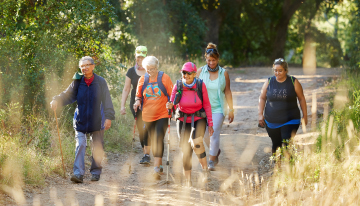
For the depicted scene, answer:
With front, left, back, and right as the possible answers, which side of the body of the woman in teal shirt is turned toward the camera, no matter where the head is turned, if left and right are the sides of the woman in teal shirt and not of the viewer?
front

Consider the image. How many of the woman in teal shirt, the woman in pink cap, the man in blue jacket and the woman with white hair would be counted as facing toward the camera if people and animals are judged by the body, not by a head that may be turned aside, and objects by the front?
4

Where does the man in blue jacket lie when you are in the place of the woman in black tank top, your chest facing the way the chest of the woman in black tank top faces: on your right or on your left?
on your right

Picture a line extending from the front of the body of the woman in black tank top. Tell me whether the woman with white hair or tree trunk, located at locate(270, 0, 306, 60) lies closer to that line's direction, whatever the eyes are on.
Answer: the woman with white hair

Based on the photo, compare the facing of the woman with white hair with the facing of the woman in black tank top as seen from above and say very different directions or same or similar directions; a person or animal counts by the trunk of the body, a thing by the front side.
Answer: same or similar directions

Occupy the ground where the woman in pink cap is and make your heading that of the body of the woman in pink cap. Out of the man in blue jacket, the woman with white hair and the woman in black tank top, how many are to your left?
1

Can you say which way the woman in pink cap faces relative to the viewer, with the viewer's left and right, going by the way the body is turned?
facing the viewer

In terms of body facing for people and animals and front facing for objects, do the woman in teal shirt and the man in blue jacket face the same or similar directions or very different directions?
same or similar directions

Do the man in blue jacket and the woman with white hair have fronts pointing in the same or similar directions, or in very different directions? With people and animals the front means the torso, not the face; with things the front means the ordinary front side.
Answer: same or similar directions

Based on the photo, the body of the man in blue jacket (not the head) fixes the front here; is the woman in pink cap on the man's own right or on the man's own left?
on the man's own left

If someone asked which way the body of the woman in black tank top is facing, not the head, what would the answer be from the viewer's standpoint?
toward the camera

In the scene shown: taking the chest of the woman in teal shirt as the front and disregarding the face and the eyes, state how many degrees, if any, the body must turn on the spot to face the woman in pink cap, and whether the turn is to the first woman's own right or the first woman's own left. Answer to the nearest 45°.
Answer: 0° — they already face them

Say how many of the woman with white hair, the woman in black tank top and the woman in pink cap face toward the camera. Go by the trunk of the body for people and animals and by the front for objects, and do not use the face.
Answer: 3
